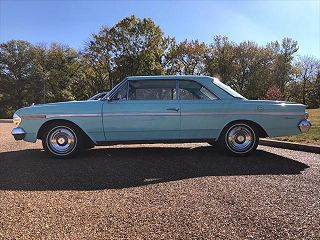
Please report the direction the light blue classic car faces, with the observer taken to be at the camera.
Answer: facing to the left of the viewer
